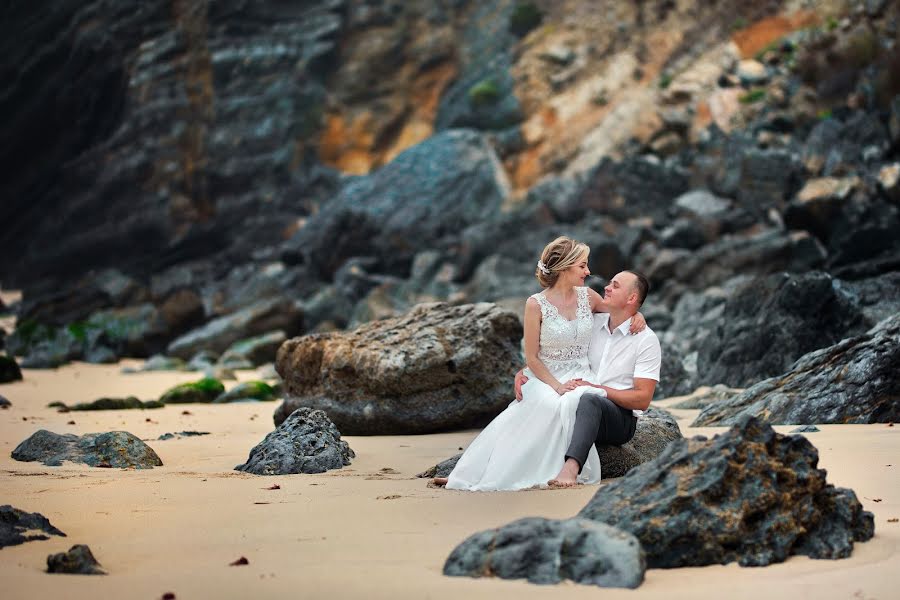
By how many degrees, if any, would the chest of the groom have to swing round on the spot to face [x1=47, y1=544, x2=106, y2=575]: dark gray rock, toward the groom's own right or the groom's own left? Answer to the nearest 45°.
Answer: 0° — they already face it

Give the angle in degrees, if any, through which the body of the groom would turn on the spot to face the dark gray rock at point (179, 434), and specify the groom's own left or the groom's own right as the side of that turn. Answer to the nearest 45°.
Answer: approximately 90° to the groom's own right

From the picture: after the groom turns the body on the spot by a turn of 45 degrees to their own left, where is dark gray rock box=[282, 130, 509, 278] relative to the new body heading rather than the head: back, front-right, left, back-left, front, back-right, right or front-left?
back

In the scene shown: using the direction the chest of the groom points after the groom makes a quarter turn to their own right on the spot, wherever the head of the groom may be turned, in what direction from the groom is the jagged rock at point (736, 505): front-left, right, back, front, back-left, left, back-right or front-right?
back-left

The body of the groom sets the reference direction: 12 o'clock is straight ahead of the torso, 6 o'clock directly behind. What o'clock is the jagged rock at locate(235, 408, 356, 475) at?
The jagged rock is roughly at 2 o'clock from the groom.

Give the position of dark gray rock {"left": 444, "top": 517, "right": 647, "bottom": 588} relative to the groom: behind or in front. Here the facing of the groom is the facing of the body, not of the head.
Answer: in front

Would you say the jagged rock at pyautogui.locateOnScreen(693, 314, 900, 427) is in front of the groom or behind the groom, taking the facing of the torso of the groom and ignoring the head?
behind

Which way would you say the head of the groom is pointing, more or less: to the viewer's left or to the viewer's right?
to the viewer's left

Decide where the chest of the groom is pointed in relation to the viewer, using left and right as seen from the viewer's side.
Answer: facing the viewer and to the left of the viewer

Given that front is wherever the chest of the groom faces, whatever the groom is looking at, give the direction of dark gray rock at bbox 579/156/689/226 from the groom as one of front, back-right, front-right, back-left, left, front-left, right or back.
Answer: back-right

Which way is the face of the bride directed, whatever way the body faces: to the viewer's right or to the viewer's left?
to the viewer's right

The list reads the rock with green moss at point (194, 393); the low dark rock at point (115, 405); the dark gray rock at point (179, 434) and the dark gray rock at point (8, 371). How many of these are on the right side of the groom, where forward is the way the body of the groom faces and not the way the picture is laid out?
4

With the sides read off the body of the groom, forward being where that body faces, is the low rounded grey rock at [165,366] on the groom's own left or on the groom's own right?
on the groom's own right

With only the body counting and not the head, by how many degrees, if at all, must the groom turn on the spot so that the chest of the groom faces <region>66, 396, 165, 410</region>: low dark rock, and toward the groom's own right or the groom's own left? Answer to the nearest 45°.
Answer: approximately 90° to the groom's own right

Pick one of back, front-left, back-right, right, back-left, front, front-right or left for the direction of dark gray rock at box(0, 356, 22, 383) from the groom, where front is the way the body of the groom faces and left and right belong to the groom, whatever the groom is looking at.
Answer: right
